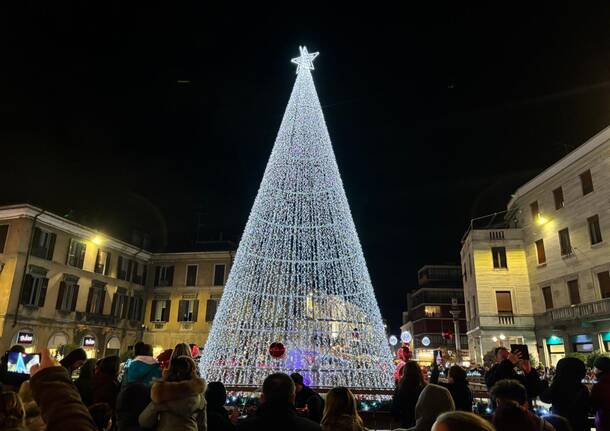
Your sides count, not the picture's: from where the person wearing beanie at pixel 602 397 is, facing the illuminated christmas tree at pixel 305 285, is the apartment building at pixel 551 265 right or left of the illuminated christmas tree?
right

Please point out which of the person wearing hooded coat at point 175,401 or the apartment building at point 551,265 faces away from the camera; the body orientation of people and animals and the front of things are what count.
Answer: the person wearing hooded coat

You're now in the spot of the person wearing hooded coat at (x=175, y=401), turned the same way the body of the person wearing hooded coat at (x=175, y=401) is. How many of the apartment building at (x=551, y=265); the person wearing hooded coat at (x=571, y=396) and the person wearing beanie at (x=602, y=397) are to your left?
0

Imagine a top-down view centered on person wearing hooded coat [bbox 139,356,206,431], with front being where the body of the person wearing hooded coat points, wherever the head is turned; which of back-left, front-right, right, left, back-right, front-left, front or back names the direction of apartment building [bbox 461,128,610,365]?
front-right

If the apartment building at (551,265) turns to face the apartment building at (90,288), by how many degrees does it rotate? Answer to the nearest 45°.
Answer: approximately 45° to its right

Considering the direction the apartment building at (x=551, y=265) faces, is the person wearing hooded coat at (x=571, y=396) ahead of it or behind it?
ahead

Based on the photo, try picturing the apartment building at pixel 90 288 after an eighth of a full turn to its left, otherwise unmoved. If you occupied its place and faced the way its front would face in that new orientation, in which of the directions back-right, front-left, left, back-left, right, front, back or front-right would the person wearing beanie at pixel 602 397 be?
right

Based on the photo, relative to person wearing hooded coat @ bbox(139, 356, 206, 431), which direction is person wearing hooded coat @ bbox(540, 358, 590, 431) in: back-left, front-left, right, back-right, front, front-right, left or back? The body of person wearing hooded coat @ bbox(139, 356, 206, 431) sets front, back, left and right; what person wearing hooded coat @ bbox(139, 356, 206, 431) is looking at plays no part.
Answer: right

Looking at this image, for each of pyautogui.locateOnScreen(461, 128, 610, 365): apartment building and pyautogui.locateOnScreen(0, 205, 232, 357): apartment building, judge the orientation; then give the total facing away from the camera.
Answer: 0

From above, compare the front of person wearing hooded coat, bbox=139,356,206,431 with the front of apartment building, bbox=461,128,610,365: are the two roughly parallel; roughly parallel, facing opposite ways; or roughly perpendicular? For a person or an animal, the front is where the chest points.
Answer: roughly perpendicular

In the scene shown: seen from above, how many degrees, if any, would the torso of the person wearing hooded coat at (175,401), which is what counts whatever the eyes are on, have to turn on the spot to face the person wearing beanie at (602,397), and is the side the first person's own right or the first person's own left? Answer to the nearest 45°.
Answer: approximately 90° to the first person's own right

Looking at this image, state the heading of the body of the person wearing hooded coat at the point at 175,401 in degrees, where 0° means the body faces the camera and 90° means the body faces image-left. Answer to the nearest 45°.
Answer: approximately 180°

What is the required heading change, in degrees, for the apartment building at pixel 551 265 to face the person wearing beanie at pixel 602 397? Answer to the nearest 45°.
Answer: approximately 45° to its left

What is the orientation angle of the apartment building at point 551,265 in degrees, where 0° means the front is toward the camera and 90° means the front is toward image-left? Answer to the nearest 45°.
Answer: approximately 45°

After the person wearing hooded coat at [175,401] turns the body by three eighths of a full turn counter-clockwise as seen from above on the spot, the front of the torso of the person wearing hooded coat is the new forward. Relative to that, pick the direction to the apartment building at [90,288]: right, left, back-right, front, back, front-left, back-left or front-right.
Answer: back-right

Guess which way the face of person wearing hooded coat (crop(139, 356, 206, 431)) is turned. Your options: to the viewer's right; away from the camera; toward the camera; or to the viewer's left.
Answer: away from the camera
